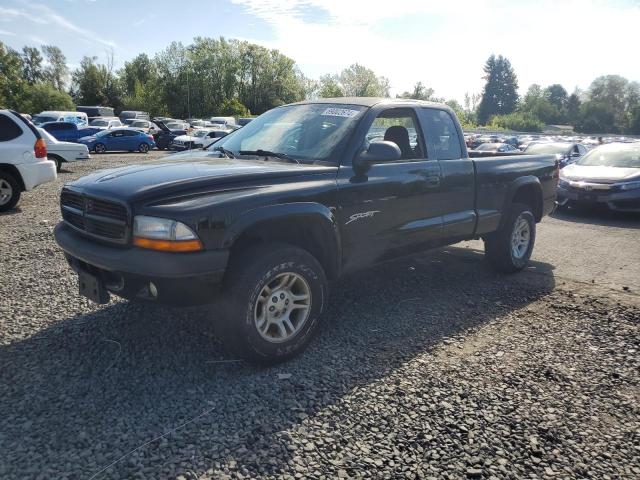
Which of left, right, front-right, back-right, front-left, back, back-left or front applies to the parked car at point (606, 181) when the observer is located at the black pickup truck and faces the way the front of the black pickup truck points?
back

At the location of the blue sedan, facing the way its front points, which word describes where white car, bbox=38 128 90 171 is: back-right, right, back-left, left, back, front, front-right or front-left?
left

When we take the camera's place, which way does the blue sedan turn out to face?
facing to the left of the viewer

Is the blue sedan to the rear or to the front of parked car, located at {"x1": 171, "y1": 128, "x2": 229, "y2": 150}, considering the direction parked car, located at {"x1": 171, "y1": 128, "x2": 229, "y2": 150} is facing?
to the front

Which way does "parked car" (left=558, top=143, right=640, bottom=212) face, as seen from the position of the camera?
facing the viewer and to the left of the viewer
